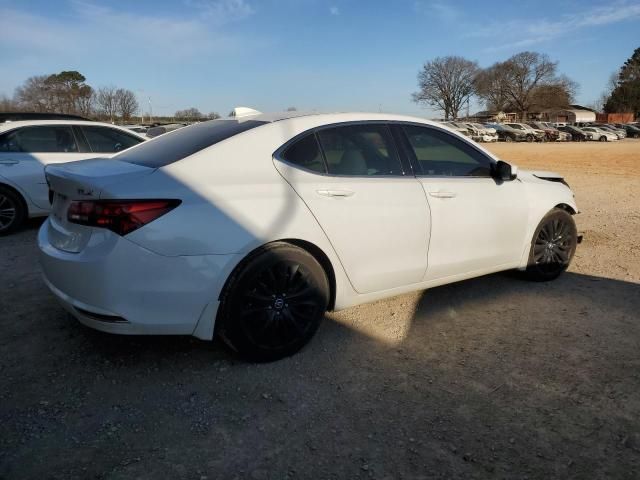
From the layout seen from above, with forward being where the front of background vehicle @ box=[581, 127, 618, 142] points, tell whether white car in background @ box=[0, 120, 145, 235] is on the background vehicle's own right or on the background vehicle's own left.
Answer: on the background vehicle's own right

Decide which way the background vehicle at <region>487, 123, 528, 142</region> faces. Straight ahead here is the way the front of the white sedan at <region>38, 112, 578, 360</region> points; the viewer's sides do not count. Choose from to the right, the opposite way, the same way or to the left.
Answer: to the right

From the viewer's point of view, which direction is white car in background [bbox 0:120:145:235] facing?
to the viewer's right

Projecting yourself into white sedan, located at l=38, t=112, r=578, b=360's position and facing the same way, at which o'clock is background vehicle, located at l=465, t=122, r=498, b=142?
The background vehicle is roughly at 11 o'clock from the white sedan.

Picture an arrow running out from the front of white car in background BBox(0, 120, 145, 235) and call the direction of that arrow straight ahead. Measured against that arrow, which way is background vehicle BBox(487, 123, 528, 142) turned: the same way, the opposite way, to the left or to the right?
to the right

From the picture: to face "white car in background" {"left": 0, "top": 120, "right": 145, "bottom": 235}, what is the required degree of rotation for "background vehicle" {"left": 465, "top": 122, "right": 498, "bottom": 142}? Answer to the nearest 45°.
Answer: approximately 45° to its right

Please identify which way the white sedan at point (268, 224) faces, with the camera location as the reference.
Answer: facing away from the viewer and to the right of the viewer

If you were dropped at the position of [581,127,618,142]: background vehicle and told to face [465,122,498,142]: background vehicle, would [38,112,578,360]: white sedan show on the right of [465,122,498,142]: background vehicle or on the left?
left

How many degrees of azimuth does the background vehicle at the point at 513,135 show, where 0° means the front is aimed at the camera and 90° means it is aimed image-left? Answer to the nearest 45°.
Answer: approximately 315°
